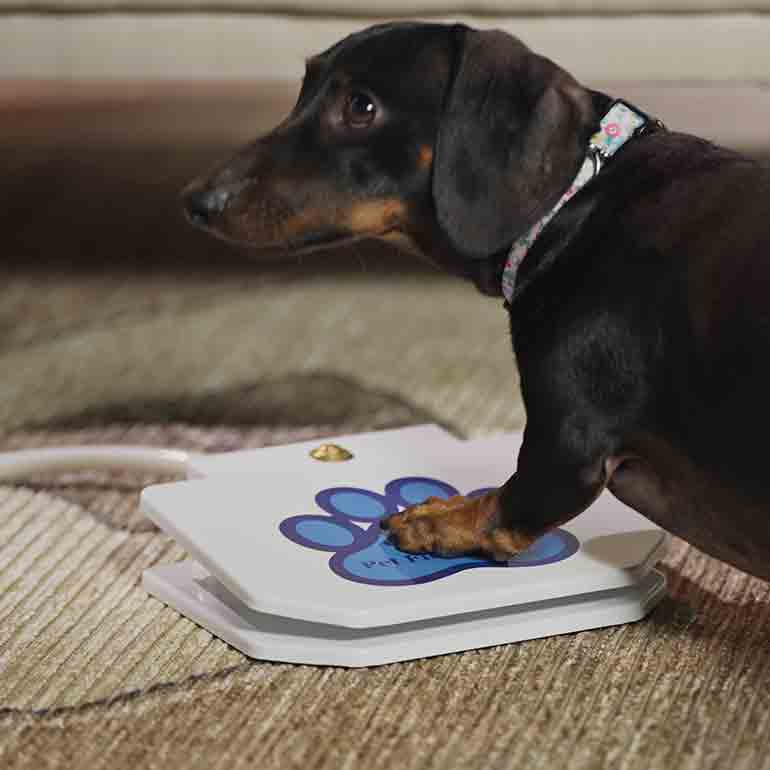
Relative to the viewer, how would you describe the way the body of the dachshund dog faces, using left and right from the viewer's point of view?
facing to the left of the viewer
